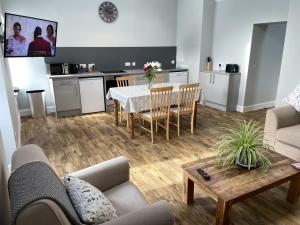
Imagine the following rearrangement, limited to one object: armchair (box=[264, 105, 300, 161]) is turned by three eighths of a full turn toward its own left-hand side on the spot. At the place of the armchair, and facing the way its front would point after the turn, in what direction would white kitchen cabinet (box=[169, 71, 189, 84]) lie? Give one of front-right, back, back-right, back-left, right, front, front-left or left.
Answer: back-left

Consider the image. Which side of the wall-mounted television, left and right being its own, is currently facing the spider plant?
front

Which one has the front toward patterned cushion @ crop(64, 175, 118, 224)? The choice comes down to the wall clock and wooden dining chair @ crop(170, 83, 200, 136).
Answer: the wall clock

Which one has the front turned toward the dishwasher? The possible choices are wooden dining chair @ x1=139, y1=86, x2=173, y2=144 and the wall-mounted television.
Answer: the wooden dining chair

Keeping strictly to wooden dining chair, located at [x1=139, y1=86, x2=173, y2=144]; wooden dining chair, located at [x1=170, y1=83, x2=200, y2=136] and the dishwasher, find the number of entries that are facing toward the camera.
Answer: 1

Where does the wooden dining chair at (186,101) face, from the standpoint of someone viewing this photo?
facing away from the viewer and to the left of the viewer

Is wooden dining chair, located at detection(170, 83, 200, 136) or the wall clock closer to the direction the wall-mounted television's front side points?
the wooden dining chair

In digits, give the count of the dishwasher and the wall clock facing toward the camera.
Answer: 2

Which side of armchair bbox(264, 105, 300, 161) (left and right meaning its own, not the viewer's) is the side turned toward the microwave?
right

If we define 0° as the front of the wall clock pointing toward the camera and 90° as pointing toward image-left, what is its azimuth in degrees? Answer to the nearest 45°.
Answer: approximately 0°

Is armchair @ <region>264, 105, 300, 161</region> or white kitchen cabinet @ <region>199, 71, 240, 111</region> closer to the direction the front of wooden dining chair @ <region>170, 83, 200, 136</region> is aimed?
the white kitchen cabinet

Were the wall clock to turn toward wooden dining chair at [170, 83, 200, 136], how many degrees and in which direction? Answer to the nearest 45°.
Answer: approximately 45° to its left

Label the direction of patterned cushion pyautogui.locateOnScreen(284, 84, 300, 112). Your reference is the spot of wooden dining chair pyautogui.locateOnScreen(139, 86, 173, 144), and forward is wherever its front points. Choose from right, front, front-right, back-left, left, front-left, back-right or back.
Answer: back-right
